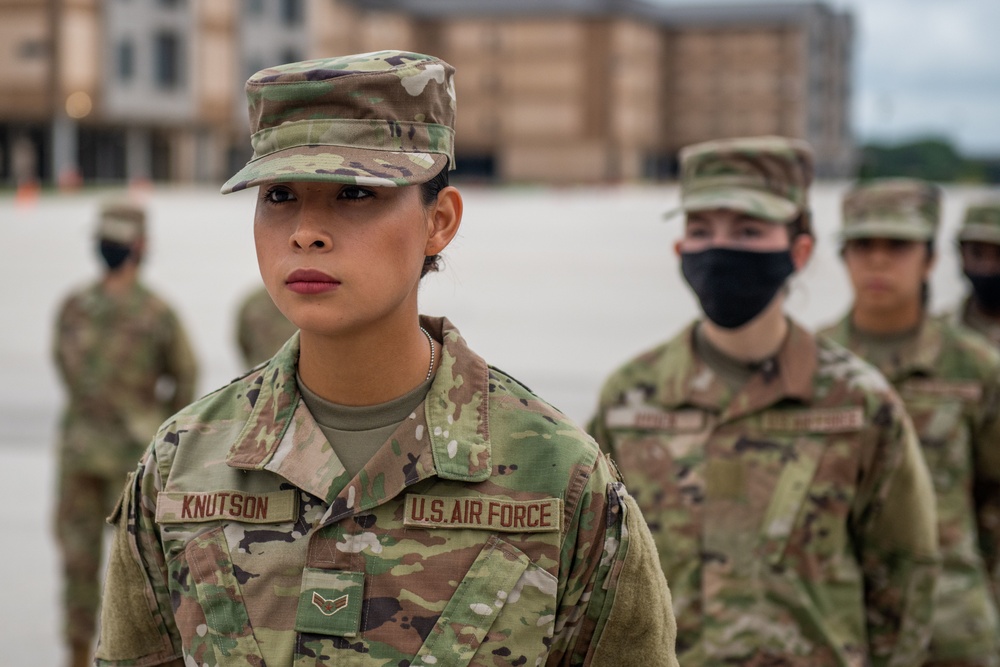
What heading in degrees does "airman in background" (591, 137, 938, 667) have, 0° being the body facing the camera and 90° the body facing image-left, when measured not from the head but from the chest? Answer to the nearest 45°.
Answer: approximately 45°

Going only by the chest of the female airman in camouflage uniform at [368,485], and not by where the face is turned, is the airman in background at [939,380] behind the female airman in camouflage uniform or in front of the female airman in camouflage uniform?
behind

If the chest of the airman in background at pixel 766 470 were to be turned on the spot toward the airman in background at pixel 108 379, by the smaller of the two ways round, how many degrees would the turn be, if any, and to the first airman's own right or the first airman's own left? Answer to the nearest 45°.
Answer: approximately 90° to the first airman's own right

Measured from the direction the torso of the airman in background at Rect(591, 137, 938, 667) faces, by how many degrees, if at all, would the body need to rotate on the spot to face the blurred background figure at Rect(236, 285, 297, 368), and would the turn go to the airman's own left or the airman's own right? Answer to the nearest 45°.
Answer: approximately 90° to the airman's own right

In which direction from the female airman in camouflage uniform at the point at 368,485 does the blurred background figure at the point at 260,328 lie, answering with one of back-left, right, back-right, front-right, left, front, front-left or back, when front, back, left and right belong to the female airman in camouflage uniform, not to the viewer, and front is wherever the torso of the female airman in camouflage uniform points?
back-right
